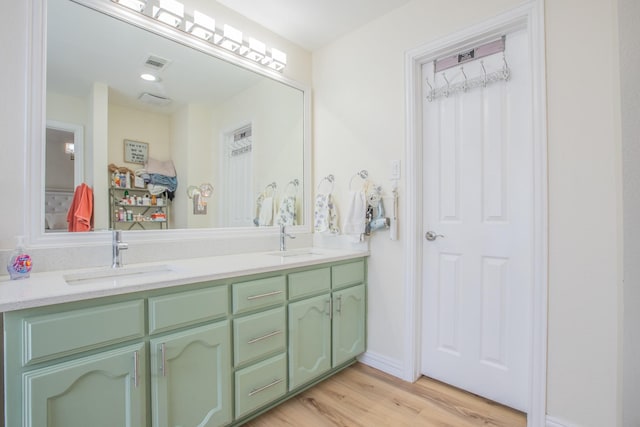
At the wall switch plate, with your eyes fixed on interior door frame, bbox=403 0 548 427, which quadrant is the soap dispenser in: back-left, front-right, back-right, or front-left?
back-right

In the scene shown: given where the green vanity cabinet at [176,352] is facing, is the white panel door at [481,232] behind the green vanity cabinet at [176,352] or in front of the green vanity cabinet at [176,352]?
in front

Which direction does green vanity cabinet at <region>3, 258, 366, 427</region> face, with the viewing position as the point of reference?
facing the viewer and to the right of the viewer

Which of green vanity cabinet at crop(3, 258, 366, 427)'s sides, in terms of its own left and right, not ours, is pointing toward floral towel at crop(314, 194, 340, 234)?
left

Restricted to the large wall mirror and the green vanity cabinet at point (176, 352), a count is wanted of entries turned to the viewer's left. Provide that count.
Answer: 0

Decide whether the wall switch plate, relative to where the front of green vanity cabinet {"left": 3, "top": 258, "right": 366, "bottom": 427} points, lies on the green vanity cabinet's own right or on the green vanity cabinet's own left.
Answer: on the green vanity cabinet's own left
